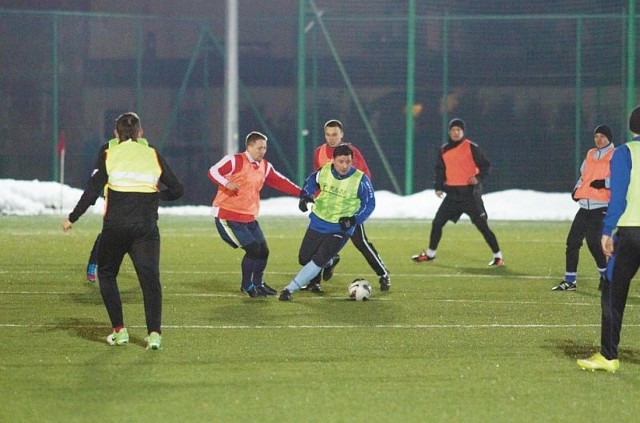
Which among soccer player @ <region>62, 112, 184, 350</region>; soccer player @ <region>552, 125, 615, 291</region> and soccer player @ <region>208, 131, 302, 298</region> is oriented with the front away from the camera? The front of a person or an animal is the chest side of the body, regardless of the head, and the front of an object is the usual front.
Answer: soccer player @ <region>62, 112, 184, 350</region>

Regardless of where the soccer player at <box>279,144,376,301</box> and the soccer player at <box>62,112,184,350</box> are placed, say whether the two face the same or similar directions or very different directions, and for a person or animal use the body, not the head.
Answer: very different directions

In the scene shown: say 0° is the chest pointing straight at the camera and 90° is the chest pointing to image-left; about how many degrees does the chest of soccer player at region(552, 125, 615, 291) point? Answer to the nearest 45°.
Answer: approximately 45°

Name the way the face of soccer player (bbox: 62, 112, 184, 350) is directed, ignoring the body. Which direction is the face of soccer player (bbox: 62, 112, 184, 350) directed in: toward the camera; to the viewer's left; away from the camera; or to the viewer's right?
away from the camera

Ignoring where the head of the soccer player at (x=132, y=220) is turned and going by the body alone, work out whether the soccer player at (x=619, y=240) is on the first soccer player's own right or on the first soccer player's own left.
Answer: on the first soccer player's own right

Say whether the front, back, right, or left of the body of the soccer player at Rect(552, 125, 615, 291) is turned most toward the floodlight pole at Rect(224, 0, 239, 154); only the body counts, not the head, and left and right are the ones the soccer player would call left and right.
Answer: right

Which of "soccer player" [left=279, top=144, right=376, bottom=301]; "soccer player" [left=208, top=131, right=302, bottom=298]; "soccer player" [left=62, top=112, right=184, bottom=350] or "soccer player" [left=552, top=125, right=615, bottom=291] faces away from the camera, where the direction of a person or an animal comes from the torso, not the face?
"soccer player" [left=62, top=112, right=184, bottom=350]

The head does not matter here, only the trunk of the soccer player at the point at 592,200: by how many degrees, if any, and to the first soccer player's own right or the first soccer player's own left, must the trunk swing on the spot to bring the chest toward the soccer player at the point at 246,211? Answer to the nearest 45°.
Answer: approximately 45° to the first soccer player's own right

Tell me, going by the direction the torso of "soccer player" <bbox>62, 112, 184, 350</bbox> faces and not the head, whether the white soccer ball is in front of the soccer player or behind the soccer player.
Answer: in front

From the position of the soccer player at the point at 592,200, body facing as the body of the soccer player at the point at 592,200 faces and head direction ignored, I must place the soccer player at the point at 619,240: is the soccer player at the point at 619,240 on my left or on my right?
on my left

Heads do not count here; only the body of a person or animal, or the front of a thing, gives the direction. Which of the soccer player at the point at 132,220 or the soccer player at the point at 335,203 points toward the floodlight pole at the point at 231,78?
the soccer player at the point at 132,220

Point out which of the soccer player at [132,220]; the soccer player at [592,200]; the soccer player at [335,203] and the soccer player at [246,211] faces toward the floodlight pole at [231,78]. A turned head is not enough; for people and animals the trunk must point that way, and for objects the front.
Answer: the soccer player at [132,220]

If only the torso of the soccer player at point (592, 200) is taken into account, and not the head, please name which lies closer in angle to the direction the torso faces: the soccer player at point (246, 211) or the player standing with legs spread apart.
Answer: the soccer player

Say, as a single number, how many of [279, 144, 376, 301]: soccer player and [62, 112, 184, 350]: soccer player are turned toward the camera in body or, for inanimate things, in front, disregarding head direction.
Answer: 1
